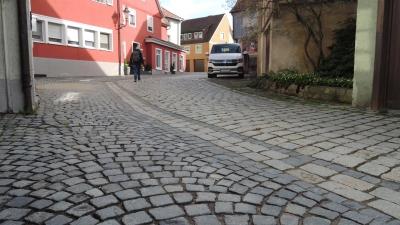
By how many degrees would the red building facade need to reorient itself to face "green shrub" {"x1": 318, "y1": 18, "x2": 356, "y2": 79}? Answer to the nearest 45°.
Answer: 0° — it already faces it

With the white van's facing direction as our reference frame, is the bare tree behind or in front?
in front

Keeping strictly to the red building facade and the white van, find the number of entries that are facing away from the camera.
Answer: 0

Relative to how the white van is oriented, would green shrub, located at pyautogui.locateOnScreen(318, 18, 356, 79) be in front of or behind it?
in front

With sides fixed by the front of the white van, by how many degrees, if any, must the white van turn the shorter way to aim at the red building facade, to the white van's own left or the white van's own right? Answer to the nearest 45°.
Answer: approximately 90° to the white van's own right

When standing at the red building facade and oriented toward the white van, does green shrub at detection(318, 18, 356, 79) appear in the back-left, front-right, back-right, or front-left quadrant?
front-right

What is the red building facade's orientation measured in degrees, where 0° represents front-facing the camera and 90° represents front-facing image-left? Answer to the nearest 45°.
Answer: approximately 315°

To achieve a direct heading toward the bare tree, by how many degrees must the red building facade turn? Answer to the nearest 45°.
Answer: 0° — it already faces it

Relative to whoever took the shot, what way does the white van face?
facing the viewer
